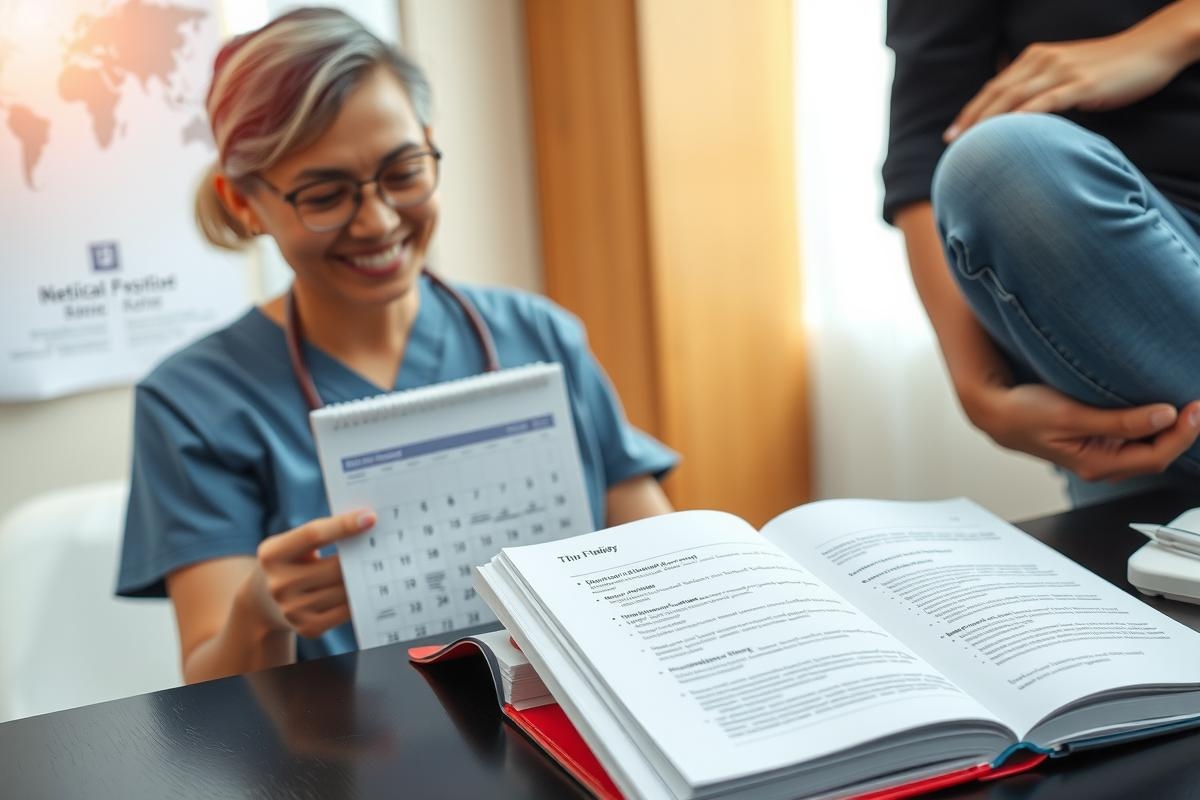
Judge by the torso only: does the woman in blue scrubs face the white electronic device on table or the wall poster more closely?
the white electronic device on table

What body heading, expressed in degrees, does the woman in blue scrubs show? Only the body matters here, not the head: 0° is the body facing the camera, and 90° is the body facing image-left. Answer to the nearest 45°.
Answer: approximately 0°

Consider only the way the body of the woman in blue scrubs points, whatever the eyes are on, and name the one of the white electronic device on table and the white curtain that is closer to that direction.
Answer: the white electronic device on table

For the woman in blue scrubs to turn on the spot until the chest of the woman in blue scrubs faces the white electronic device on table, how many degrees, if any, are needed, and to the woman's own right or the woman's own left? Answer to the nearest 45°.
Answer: approximately 45° to the woman's own left

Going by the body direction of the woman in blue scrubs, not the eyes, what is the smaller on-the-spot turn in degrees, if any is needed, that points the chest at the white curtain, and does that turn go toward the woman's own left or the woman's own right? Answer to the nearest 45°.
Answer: approximately 135° to the woman's own left

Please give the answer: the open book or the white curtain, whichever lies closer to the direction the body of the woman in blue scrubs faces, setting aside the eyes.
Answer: the open book

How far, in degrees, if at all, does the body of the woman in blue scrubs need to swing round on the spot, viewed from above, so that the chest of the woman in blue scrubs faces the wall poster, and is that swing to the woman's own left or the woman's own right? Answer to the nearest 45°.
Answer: approximately 180°
